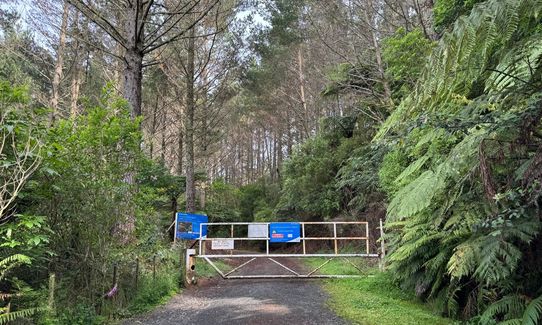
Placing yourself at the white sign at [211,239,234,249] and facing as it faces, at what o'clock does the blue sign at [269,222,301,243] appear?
The blue sign is roughly at 9 o'clock from the white sign.

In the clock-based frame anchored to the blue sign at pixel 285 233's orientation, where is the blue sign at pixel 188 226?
the blue sign at pixel 188 226 is roughly at 3 o'clock from the blue sign at pixel 285 233.

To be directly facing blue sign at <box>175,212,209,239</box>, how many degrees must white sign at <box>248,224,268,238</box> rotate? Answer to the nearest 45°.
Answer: approximately 90° to its right

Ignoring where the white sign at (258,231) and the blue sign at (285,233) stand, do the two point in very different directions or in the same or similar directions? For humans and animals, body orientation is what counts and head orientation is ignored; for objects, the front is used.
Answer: same or similar directions

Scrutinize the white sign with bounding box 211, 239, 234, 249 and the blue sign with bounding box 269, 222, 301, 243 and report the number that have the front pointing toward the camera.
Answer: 2

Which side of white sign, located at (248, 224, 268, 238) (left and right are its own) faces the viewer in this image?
front

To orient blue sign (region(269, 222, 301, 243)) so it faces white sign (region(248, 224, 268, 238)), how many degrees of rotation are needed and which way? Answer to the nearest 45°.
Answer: approximately 90° to its right

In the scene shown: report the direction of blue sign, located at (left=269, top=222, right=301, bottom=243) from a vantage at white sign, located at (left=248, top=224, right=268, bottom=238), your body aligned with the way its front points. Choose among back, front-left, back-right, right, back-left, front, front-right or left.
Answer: left

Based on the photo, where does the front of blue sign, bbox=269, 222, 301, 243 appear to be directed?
toward the camera

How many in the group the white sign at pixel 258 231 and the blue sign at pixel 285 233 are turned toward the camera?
2

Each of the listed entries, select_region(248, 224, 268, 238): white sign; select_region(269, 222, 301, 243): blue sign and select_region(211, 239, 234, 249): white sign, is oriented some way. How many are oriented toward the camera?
3

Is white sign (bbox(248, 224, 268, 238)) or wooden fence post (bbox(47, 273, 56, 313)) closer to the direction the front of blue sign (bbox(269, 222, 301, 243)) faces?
the wooden fence post

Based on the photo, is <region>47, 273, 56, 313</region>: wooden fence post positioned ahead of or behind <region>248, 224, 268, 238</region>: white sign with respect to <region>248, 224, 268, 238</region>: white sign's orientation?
ahead

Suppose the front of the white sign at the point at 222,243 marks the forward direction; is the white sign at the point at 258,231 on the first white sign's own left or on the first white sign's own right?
on the first white sign's own left

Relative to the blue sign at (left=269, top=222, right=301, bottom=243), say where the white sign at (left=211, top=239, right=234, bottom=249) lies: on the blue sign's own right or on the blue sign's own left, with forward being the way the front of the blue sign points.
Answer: on the blue sign's own right
